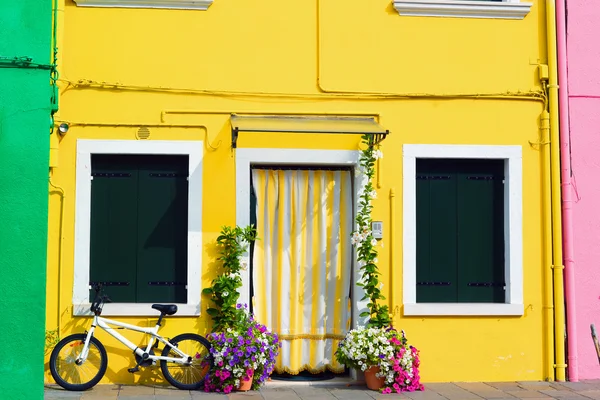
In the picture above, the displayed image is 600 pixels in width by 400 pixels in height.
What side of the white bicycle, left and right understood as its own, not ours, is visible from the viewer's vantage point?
left

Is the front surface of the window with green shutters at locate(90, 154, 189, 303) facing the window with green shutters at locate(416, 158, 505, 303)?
no

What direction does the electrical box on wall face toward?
toward the camera

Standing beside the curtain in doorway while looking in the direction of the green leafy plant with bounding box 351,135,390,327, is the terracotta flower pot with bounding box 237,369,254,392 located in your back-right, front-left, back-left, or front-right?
back-right

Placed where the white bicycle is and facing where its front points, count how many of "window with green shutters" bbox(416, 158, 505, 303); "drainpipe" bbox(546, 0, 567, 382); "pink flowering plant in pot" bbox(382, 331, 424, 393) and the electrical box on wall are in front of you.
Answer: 0

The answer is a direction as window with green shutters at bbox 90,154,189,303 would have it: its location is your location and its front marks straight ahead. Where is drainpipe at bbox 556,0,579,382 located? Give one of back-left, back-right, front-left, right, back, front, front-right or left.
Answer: left

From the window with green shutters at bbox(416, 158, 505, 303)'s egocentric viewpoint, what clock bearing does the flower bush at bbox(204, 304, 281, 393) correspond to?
The flower bush is roughly at 2 o'clock from the window with green shutters.

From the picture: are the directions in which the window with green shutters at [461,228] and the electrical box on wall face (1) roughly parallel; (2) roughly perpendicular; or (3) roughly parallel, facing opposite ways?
roughly parallel

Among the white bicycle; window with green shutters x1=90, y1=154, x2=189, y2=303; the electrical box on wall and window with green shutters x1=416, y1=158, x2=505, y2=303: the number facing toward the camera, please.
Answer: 3

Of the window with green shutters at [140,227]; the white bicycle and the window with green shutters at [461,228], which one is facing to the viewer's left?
the white bicycle

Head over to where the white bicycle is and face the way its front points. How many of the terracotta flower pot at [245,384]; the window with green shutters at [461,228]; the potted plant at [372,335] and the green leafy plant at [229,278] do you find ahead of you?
0

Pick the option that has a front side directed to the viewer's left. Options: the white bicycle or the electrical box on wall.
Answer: the white bicycle

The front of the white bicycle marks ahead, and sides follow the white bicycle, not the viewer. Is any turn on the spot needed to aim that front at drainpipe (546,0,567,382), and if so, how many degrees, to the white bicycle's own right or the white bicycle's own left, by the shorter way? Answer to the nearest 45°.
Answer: approximately 180°

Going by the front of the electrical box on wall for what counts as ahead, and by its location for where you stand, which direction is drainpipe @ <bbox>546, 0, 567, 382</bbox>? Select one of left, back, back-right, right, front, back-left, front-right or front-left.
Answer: left

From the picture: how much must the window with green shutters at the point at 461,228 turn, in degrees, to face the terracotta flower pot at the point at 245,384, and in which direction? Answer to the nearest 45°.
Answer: approximately 45° to its right

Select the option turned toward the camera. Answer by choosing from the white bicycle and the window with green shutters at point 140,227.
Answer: the window with green shutters

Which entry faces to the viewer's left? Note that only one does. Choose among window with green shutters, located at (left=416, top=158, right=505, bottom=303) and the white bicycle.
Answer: the white bicycle

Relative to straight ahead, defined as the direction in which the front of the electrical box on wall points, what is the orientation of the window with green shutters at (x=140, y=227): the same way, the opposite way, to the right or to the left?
the same way

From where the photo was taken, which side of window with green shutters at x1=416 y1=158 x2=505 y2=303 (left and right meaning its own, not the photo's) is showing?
front
